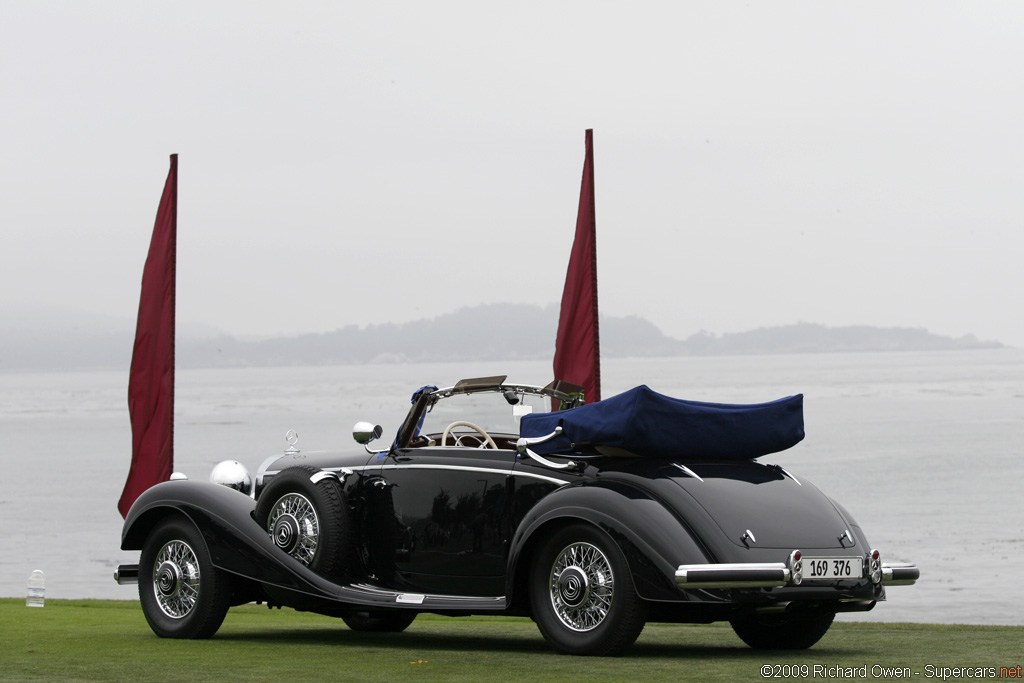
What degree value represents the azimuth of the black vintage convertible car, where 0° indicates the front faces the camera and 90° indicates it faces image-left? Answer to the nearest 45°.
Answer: approximately 135°

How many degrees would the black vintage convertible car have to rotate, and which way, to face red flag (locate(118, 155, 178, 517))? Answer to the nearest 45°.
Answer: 0° — it already faces it

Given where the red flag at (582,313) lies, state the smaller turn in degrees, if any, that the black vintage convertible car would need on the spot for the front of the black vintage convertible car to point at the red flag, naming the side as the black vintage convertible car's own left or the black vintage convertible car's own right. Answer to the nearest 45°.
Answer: approximately 45° to the black vintage convertible car's own right
